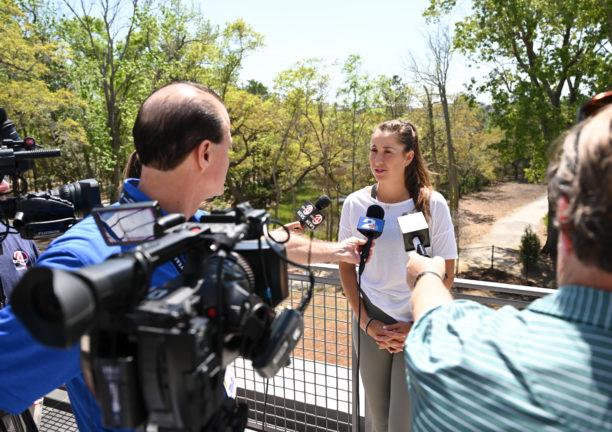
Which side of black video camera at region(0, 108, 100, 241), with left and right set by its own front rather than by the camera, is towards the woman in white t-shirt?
front

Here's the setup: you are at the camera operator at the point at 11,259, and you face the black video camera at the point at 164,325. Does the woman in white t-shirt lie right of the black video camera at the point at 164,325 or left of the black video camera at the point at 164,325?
left

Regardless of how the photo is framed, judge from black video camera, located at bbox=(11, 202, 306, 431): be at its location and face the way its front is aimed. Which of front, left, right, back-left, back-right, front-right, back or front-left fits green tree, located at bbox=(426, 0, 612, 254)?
front

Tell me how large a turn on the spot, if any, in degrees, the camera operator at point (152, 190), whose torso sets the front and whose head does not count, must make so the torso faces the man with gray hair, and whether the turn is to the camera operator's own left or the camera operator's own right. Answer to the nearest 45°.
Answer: approximately 90° to the camera operator's own right

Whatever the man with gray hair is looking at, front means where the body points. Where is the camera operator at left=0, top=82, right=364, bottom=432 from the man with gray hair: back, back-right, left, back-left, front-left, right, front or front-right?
front-left

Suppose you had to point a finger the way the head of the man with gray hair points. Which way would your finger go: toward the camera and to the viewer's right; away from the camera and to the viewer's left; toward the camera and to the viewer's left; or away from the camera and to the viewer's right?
away from the camera and to the viewer's left

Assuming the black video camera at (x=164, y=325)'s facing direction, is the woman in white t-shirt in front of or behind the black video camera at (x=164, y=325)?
in front

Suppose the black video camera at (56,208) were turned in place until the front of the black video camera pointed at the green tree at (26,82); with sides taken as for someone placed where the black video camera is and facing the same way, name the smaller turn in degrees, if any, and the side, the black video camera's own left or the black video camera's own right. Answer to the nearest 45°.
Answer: approximately 90° to the black video camera's own left

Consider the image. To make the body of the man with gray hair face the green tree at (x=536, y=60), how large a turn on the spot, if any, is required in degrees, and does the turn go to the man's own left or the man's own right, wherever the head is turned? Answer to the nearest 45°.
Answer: approximately 45° to the man's own right

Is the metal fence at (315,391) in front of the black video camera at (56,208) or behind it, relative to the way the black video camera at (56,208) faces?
in front

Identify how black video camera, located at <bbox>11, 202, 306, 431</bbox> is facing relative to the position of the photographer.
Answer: facing away from the viewer and to the right of the viewer

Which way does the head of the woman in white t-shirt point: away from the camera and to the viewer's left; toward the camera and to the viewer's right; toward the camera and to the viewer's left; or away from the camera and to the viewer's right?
toward the camera and to the viewer's left

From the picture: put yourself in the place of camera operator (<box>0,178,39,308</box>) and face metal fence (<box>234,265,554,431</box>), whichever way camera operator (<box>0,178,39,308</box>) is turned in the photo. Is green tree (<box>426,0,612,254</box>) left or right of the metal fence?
left

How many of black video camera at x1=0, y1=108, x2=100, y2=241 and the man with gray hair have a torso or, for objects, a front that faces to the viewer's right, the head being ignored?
1

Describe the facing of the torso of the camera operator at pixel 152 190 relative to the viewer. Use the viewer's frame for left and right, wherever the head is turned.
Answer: facing away from the viewer and to the right of the viewer

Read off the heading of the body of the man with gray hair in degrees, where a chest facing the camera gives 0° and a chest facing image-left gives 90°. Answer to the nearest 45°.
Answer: approximately 135°

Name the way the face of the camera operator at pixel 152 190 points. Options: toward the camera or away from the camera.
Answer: away from the camera

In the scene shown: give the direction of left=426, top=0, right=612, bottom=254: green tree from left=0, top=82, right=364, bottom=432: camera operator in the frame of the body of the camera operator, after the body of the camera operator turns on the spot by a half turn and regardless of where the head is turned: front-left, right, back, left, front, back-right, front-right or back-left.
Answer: back

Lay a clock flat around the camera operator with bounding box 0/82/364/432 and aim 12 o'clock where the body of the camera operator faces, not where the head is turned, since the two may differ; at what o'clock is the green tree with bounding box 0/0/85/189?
The green tree is roughly at 10 o'clock from the camera operator.

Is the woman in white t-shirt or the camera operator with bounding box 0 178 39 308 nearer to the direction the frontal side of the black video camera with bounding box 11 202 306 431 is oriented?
the woman in white t-shirt
